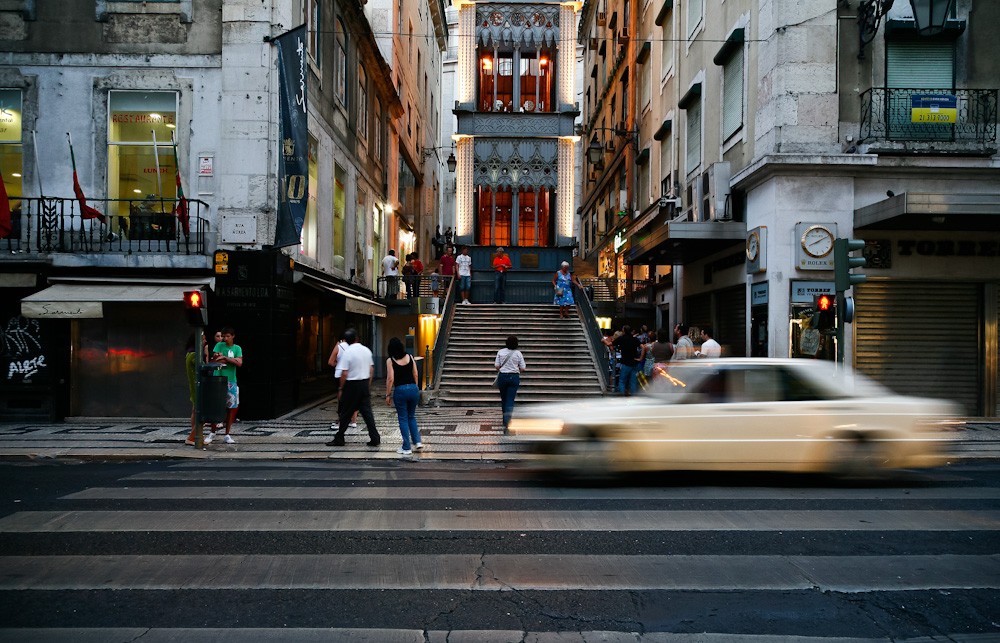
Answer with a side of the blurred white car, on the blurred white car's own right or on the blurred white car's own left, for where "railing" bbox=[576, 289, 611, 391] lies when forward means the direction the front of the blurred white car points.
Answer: on the blurred white car's own right

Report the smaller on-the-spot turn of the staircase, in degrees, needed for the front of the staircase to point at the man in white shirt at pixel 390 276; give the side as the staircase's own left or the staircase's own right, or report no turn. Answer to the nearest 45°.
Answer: approximately 135° to the staircase's own right

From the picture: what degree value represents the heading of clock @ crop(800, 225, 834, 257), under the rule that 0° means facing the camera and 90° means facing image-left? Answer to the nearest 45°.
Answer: approximately 0°

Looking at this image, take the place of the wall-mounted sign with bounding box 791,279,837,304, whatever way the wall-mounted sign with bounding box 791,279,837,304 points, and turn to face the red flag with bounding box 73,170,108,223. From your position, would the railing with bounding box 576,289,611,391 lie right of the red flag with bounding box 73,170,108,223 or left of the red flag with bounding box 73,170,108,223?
right

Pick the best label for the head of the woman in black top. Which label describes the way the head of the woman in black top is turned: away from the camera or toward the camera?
away from the camera

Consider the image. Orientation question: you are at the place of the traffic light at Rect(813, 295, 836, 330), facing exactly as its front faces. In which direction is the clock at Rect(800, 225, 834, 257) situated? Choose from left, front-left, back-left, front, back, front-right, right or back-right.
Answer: back

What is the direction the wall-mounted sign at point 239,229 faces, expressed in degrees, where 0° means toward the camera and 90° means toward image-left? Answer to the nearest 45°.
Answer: approximately 0°
